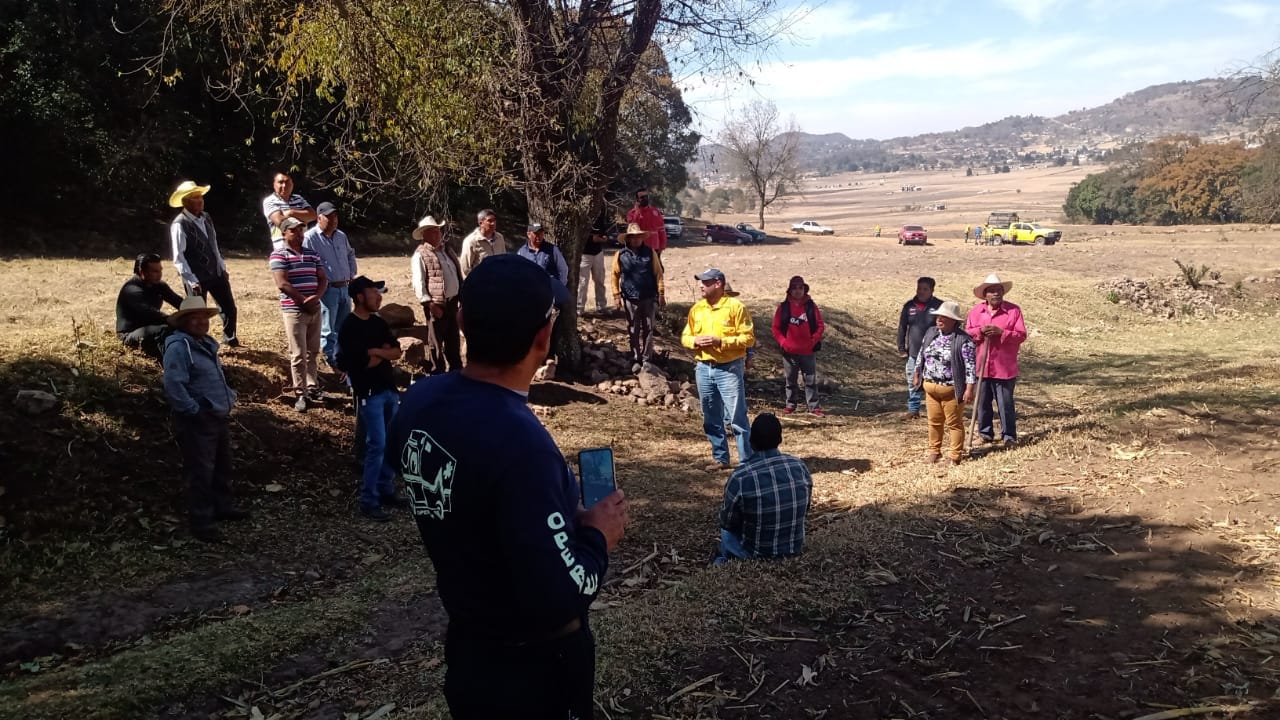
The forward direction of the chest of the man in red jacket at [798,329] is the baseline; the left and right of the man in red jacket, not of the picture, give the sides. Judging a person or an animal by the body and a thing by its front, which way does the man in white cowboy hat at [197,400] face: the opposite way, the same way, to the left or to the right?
to the left

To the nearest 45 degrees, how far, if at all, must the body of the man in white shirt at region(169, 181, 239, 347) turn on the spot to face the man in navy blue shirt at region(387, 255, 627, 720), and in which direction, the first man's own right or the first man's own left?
approximately 45° to the first man's own right

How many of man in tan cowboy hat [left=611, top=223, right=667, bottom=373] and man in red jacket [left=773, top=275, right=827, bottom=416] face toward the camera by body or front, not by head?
2

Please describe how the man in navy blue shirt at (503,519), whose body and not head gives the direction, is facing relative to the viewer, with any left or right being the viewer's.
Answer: facing away from the viewer and to the right of the viewer

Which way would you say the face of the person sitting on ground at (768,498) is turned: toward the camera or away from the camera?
away from the camera

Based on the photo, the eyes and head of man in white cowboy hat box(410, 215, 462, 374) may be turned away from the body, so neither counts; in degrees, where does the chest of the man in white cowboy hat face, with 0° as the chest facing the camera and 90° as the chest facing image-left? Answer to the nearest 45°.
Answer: approximately 315°

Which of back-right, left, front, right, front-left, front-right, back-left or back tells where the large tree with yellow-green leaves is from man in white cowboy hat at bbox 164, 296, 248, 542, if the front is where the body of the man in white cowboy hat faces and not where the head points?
left

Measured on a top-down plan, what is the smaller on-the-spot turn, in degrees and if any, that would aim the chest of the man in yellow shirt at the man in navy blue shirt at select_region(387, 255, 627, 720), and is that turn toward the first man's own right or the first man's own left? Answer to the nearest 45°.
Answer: approximately 45° to the first man's own left

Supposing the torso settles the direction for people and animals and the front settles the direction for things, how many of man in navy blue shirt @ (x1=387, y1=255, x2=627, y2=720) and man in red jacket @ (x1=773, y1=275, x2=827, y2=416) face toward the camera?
1

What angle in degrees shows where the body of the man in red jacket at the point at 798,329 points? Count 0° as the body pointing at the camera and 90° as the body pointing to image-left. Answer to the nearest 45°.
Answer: approximately 0°

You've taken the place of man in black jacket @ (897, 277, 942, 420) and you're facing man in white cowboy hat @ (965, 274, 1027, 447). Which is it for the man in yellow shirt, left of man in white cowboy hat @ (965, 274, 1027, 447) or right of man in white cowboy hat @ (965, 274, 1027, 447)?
right

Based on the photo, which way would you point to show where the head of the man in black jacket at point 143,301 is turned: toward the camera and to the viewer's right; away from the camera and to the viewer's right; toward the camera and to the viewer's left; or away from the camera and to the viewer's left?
toward the camera and to the viewer's right

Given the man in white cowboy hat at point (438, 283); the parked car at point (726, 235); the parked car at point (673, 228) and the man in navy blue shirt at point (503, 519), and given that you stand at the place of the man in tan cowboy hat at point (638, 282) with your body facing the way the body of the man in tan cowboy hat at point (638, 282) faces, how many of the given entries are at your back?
2
